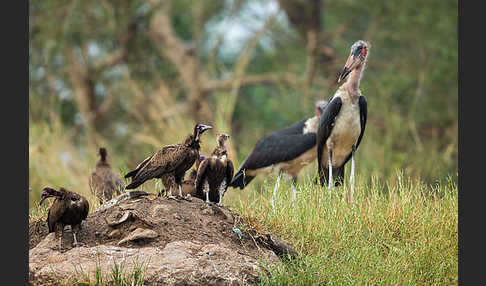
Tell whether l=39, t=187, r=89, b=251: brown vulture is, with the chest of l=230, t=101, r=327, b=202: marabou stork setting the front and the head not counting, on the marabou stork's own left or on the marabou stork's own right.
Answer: on the marabou stork's own right

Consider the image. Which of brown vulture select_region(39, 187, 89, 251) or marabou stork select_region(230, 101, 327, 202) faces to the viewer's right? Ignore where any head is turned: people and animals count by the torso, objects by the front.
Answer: the marabou stork

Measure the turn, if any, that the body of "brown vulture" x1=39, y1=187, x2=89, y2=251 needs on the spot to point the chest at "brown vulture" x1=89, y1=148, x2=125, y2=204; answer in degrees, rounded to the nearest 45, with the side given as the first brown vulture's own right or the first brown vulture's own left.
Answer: approximately 135° to the first brown vulture's own right

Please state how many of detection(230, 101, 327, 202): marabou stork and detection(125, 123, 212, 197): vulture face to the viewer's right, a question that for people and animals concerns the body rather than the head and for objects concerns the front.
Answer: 2

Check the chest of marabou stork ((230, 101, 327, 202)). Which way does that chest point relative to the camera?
to the viewer's right

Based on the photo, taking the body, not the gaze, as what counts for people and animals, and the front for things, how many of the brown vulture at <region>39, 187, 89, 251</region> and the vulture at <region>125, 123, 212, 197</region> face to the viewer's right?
1

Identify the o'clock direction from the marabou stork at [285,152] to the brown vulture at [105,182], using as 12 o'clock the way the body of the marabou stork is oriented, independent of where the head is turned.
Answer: The brown vulture is roughly at 5 o'clock from the marabou stork.

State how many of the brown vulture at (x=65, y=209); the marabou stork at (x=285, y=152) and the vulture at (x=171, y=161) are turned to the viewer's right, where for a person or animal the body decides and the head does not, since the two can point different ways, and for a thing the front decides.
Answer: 2

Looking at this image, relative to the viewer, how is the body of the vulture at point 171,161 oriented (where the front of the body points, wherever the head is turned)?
to the viewer's right
